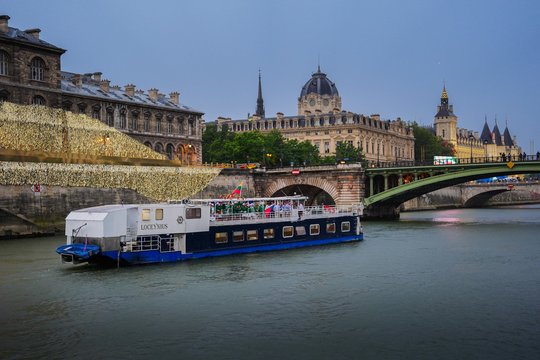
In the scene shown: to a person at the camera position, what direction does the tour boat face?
facing away from the viewer and to the right of the viewer
